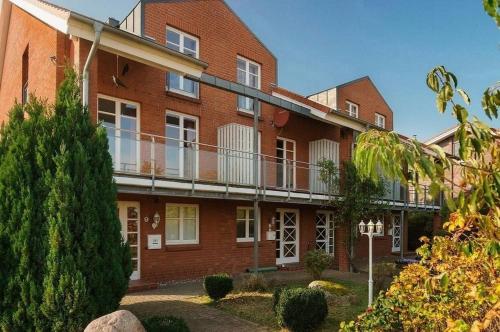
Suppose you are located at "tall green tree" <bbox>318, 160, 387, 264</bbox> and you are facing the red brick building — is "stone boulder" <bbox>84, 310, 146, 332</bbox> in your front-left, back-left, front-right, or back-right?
front-left

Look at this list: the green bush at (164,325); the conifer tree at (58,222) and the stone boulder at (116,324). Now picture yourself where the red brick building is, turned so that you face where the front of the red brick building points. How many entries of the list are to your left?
0

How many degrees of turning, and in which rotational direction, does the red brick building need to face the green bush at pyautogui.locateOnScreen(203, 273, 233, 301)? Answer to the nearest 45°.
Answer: approximately 45° to its right

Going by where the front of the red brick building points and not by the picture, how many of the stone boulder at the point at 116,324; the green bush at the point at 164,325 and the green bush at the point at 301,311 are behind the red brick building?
0

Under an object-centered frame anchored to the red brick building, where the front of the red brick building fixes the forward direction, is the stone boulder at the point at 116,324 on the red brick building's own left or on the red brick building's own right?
on the red brick building's own right

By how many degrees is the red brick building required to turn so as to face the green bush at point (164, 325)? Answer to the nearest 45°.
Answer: approximately 45° to its right

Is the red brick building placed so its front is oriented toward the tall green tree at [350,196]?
no

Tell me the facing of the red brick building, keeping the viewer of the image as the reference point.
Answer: facing the viewer and to the right of the viewer

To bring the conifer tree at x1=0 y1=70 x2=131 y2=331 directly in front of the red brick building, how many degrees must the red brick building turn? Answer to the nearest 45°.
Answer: approximately 45° to its right
